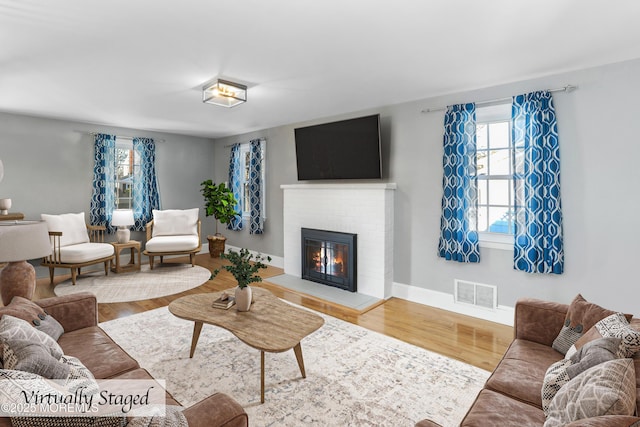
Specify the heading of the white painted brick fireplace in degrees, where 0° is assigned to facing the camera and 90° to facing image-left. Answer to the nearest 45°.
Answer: approximately 45°

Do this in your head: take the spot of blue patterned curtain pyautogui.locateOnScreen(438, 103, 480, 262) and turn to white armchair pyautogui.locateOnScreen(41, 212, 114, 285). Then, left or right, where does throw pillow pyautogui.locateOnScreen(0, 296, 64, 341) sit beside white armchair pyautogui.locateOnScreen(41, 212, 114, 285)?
left

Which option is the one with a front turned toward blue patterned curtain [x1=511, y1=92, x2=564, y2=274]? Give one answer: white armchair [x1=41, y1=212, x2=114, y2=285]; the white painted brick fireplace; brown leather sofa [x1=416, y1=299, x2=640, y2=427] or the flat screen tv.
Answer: the white armchair

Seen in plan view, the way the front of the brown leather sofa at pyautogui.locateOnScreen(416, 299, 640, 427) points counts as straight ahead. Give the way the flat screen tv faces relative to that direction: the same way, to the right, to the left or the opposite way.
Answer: to the left

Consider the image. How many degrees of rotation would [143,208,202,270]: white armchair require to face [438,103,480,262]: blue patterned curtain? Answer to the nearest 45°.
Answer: approximately 45° to its left

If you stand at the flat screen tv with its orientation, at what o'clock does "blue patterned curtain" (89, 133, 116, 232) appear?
The blue patterned curtain is roughly at 2 o'clock from the flat screen tv.

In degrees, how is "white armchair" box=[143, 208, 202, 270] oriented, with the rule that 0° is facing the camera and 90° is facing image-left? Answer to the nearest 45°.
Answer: approximately 0°

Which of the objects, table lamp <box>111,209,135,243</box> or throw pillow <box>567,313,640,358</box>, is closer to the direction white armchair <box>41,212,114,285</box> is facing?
the throw pillow

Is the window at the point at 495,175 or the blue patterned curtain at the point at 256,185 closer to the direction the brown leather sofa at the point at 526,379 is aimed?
the blue patterned curtain

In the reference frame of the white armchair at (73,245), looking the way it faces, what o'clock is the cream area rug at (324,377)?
The cream area rug is roughly at 1 o'clock from the white armchair.

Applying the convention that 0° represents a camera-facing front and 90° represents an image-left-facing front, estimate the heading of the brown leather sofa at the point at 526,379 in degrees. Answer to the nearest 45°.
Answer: approximately 90°

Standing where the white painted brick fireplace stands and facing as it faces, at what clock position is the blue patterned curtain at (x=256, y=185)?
The blue patterned curtain is roughly at 3 o'clock from the white painted brick fireplace.

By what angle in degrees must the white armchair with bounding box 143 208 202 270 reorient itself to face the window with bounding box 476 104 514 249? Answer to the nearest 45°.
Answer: approximately 45° to its left

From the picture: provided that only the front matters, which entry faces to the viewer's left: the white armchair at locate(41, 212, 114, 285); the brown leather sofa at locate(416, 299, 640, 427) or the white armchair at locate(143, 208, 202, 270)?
the brown leather sofa

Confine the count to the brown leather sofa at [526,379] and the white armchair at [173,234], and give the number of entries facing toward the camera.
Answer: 1
